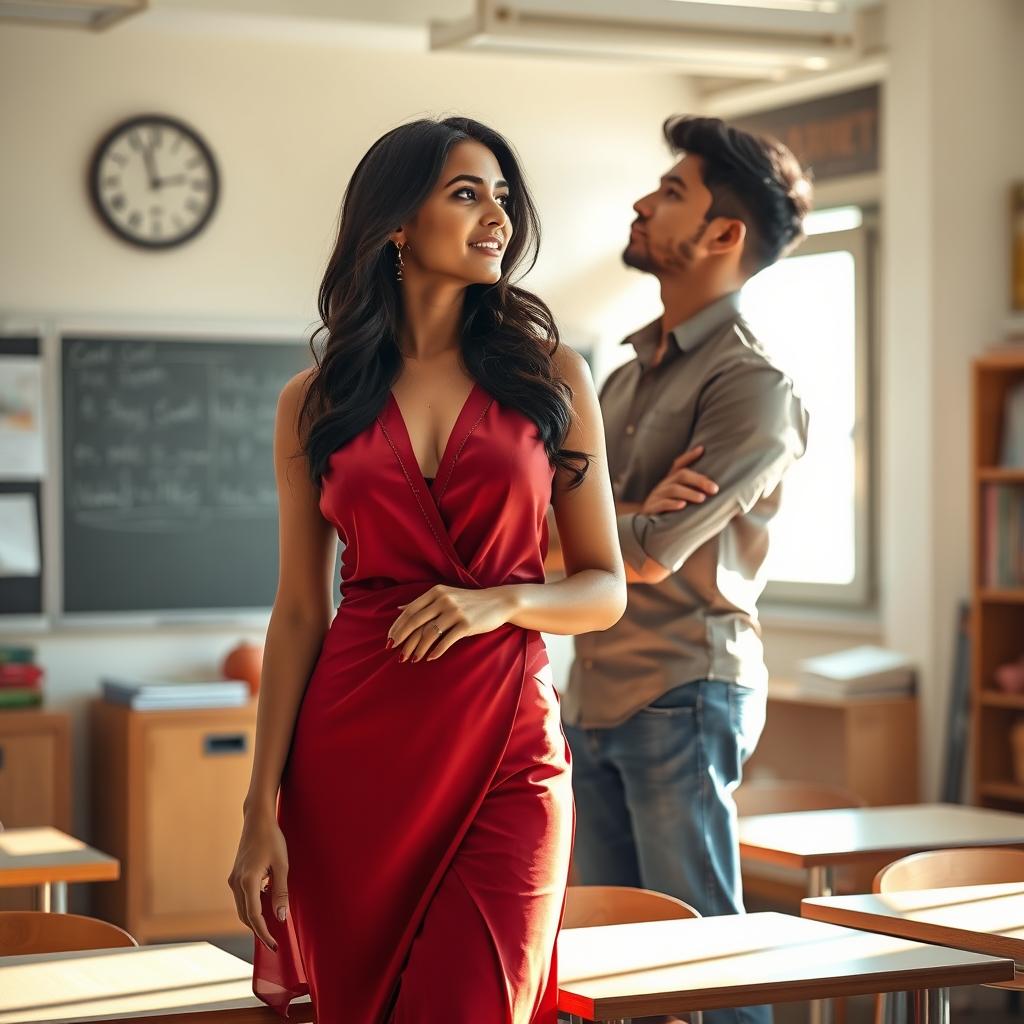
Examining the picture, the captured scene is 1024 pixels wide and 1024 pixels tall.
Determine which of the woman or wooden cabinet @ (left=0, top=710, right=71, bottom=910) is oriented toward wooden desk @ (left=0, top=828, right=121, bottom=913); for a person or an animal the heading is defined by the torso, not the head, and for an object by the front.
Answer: the wooden cabinet

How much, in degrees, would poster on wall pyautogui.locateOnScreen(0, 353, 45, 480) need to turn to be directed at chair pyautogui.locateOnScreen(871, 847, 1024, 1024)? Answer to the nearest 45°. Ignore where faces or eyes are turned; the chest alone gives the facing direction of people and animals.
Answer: approximately 45° to its left

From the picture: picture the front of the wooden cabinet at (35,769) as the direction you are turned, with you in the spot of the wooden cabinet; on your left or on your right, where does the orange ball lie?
on your left

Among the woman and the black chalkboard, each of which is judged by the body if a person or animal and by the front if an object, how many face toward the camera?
2

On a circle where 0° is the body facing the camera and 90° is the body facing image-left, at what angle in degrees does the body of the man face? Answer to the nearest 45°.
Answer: approximately 45°

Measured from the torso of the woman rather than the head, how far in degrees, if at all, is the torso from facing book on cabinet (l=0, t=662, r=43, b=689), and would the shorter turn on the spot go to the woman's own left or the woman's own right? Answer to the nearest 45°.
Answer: approximately 180°

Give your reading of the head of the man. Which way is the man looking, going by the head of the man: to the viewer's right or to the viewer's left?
to the viewer's left

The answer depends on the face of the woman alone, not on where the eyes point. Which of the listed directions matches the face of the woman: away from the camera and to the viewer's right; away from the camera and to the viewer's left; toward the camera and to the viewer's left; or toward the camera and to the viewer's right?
toward the camera and to the viewer's right

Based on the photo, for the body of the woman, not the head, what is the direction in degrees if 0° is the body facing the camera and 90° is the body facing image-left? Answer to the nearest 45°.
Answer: approximately 0°
